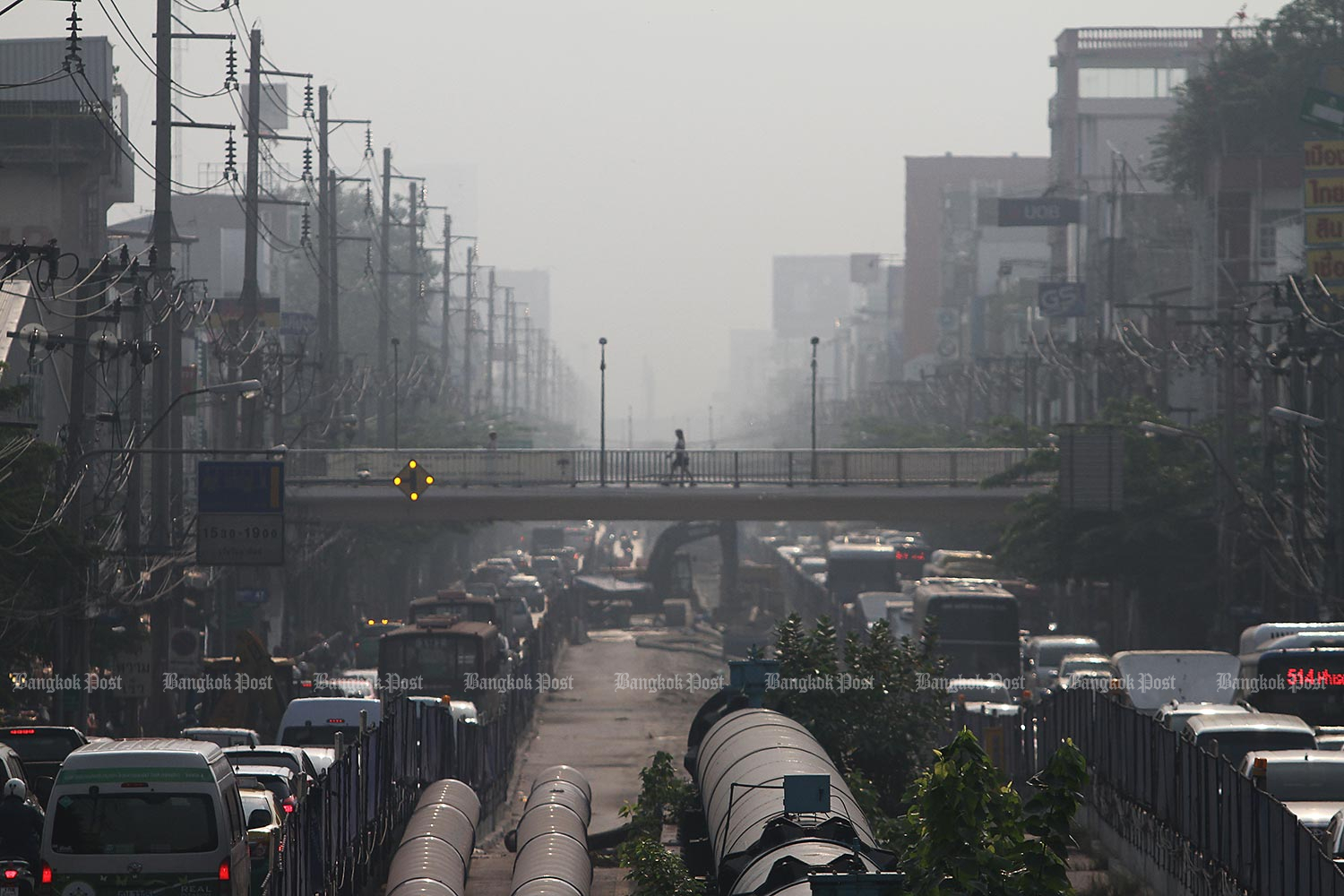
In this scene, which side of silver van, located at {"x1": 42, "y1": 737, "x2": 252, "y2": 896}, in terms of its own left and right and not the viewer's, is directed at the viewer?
back

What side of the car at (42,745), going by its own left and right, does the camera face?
back

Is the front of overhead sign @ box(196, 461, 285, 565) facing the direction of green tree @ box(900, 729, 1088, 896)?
yes

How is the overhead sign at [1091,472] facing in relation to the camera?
away from the camera

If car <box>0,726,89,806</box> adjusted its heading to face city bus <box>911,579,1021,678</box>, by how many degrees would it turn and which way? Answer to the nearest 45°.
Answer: approximately 45° to its right

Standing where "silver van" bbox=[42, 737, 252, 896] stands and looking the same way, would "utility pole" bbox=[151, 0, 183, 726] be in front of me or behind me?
in front

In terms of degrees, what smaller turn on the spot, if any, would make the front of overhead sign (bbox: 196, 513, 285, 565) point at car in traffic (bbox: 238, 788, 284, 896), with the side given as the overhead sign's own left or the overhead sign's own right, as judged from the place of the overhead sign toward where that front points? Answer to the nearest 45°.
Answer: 0° — it already faces it

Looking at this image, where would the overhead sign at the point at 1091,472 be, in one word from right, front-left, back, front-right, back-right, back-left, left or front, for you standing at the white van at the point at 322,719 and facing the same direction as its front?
front-right

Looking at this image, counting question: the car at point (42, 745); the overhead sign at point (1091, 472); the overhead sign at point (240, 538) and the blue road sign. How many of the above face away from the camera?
2

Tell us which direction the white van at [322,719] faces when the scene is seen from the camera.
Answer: facing away from the viewer

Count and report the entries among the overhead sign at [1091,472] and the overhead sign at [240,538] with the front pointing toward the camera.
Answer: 1

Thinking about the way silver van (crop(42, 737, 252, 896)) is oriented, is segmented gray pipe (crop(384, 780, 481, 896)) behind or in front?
in front

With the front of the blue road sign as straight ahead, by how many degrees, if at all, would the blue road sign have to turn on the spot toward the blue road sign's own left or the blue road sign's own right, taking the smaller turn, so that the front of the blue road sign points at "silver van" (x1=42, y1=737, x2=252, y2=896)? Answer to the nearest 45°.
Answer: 0° — it already faces it

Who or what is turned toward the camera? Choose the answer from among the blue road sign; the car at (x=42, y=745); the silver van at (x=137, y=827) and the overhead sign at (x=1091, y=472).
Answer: the blue road sign
